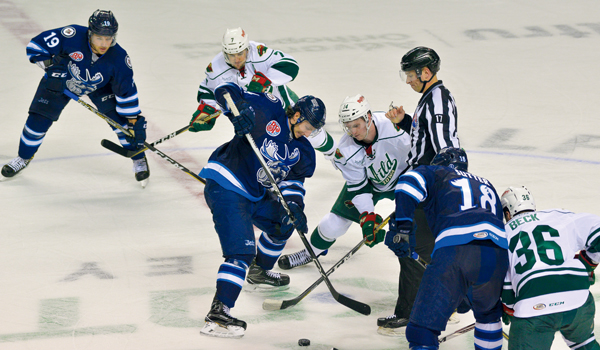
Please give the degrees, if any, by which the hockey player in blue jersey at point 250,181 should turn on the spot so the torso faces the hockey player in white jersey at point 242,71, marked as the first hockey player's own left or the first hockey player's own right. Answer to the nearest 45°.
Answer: approximately 135° to the first hockey player's own left

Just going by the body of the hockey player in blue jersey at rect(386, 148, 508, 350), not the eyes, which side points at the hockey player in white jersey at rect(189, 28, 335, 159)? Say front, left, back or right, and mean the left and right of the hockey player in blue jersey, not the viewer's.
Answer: front

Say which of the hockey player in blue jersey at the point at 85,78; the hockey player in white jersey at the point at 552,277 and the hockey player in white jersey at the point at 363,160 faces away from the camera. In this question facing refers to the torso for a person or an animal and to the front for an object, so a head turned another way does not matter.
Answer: the hockey player in white jersey at the point at 552,277

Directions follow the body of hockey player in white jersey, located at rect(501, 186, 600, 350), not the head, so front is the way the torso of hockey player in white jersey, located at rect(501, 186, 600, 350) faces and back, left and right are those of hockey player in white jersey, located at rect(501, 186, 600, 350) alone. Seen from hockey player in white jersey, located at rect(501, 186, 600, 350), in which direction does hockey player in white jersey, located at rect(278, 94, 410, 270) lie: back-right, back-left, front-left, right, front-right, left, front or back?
front-left

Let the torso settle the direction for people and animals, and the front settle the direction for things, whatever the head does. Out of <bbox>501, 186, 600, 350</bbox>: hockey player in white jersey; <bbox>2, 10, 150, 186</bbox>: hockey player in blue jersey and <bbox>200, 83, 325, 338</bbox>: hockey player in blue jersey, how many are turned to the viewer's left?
0

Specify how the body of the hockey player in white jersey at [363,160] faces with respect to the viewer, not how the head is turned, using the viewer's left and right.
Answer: facing the viewer and to the left of the viewer

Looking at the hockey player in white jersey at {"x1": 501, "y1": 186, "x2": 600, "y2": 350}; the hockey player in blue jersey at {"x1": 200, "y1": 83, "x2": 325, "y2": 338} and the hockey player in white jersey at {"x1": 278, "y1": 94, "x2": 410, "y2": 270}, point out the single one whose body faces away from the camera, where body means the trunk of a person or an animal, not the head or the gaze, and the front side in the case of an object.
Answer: the hockey player in white jersey at {"x1": 501, "y1": 186, "x2": 600, "y2": 350}

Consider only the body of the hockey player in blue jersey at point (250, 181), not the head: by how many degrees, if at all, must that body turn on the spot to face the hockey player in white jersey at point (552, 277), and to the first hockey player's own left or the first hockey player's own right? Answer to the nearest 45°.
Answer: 0° — they already face them

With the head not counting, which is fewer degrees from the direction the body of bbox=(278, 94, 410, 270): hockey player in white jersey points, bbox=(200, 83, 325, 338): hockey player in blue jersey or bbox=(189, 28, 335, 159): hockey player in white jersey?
the hockey player in blue jersey

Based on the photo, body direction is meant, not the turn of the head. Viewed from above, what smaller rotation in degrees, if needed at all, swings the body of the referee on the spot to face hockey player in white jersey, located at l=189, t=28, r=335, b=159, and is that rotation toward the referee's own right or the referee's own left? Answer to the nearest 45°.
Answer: approximately 45° to the referee's own right

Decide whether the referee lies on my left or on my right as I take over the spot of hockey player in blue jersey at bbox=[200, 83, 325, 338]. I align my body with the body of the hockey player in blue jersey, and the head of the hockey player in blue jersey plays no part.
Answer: on my left

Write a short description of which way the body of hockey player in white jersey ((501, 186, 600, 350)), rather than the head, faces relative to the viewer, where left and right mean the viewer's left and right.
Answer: facing away from the viewer
